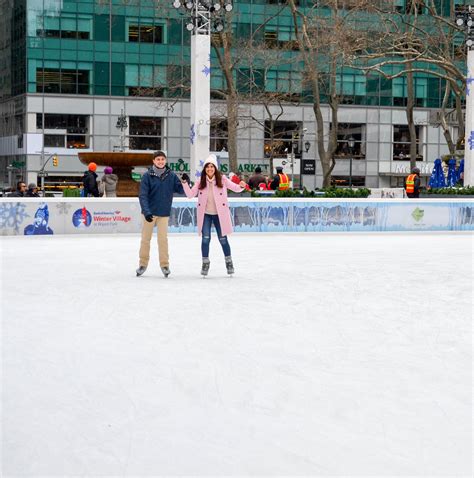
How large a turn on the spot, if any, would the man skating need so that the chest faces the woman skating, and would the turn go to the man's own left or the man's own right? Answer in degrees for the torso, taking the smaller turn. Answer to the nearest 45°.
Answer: approximately 90° to the man's own left

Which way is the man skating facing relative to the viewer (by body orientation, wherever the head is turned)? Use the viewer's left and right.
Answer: facing the viewer

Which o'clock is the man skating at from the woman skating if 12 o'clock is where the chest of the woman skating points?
The man skating is roughly at 3 o'clock from the woman skating.

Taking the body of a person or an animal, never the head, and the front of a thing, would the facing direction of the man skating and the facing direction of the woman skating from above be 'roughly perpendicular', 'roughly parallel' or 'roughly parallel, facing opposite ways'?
roughly parallel

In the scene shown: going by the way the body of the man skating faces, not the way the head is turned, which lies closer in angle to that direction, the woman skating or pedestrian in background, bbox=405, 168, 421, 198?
the woman skating

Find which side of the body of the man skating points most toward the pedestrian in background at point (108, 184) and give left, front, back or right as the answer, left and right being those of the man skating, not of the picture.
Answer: back

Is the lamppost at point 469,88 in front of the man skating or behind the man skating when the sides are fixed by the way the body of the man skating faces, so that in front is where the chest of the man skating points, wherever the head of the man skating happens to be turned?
behind

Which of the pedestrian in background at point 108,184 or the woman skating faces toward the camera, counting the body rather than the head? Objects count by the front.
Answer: the woman skating

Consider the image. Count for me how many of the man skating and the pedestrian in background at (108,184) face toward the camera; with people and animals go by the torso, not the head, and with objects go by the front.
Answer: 1

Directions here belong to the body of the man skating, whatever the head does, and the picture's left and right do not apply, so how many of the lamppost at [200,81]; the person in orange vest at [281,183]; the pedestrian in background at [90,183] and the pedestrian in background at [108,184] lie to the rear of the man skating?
4

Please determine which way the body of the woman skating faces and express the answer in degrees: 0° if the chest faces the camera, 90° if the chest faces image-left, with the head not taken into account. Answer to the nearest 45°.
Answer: approximately 0°
